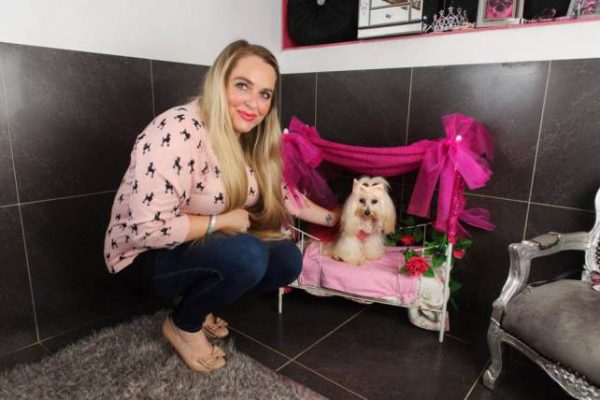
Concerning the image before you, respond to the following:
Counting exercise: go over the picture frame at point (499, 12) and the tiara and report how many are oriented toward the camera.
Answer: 2

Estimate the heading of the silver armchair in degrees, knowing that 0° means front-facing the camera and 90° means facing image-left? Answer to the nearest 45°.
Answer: approximately 45°

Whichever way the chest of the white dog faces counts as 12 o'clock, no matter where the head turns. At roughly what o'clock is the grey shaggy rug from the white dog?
The grey shaggy rug is roughly at 2 o'clock from the white dog.

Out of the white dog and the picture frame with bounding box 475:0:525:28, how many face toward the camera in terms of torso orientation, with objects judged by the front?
2

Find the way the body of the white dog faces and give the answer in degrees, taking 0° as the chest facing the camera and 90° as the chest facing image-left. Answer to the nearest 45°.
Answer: approximately 0°

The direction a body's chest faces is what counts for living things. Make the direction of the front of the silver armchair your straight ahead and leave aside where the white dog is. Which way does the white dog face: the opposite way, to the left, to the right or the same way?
to the left
